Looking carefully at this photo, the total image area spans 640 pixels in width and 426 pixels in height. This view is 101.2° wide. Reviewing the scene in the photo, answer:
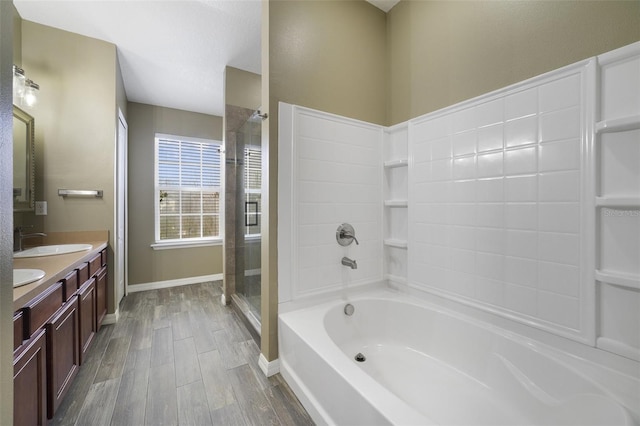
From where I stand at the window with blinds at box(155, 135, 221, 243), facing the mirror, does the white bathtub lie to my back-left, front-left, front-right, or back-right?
front-left

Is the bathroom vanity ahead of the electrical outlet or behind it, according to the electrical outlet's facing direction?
ahead

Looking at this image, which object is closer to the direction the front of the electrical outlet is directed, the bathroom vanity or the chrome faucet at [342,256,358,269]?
the bathroom vanity

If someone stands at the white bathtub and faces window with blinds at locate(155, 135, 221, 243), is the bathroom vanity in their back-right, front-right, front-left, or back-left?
front-left

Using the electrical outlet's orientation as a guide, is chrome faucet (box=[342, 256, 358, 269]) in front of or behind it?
in front

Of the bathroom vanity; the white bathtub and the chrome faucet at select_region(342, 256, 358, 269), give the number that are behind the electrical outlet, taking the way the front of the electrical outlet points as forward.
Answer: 0

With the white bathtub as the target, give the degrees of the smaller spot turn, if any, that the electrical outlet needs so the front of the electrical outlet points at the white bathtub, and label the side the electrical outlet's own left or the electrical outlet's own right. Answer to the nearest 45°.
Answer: approximately 45° to the electrical outlet's own left

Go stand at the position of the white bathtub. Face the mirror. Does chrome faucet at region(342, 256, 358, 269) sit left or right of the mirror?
right

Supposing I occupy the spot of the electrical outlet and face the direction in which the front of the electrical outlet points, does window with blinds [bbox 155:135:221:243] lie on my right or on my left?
on my left
